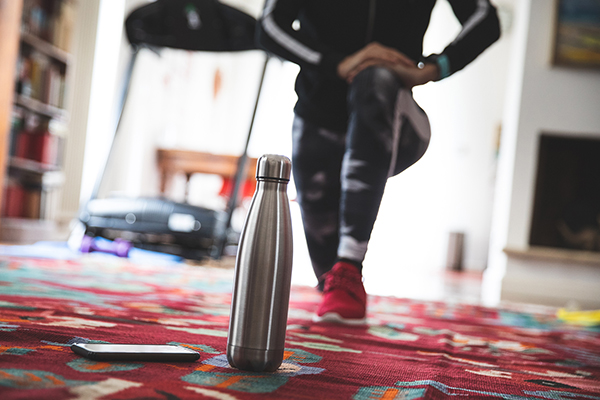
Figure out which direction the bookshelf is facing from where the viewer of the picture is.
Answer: facing the viewer and to the right of the viewer

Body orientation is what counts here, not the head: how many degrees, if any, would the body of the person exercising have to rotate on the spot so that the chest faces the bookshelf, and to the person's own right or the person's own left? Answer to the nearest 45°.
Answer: approximately 135° to the person's own right

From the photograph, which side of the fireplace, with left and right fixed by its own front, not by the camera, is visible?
front

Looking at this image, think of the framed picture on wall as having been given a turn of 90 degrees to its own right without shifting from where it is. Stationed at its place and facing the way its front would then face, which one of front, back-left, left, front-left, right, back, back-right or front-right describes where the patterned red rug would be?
left

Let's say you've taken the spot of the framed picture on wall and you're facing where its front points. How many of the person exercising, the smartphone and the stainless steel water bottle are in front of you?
3

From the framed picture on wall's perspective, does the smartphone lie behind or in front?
in front

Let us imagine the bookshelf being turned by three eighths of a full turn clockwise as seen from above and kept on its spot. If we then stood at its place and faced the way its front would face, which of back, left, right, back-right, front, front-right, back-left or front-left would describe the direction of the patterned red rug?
left

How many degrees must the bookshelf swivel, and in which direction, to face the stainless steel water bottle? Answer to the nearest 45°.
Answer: approximately 45° to its right

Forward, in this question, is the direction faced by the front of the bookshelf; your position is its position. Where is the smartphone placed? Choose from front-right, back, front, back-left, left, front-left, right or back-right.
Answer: front-right

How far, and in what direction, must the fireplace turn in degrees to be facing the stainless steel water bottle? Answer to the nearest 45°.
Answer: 0° — it already faces it

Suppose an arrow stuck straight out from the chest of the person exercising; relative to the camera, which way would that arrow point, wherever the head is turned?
toward the camera
